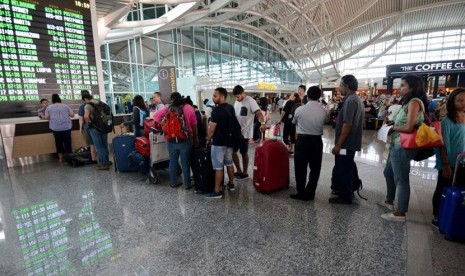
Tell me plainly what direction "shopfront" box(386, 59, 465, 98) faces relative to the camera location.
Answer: facing the viewer and to the left of the viewer

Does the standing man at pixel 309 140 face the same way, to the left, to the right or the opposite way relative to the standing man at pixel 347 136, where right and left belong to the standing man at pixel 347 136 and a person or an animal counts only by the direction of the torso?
to the right

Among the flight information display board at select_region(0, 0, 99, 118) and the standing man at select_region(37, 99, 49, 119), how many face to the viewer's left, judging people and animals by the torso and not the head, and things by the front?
0

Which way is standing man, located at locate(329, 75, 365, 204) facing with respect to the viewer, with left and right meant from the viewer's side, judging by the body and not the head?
facing to the left of the viewer

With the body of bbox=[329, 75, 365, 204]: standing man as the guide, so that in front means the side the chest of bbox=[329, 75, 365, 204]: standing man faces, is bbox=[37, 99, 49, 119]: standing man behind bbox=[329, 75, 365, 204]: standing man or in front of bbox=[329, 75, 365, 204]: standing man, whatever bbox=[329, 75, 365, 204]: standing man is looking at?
in front

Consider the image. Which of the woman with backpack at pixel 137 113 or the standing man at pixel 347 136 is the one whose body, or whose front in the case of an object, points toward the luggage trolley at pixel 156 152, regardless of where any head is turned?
the standing man

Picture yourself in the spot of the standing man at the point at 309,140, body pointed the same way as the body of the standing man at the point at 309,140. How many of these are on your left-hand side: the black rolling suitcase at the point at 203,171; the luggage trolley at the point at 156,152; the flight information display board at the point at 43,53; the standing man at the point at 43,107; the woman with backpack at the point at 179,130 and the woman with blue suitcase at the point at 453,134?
5

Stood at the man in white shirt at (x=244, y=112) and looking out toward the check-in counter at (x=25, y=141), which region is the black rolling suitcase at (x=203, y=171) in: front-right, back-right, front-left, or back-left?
front-left

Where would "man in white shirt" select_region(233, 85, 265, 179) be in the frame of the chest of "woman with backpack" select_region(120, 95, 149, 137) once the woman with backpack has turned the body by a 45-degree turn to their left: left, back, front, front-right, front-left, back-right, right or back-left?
back-left

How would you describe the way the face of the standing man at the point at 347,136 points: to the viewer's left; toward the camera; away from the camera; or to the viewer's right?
to the viewer's left

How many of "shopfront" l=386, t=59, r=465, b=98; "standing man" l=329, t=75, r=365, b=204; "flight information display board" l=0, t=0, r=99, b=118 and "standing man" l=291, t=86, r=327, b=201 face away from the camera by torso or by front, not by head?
1

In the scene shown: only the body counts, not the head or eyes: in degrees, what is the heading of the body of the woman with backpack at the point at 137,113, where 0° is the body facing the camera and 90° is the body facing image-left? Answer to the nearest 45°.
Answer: approximately 135°

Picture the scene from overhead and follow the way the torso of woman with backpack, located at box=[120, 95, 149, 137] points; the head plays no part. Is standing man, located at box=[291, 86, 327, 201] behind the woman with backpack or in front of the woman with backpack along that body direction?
behind
